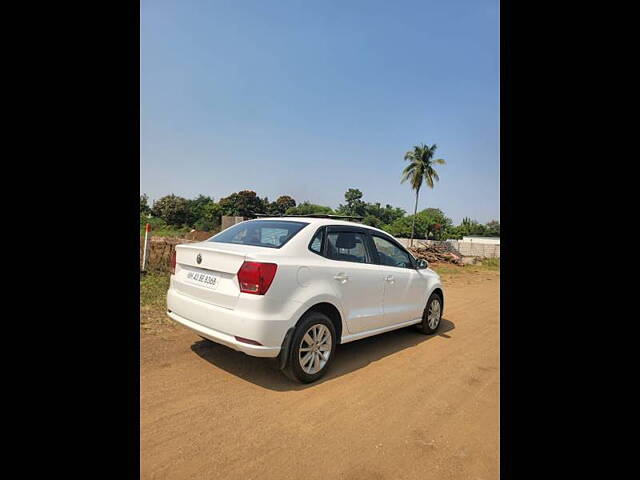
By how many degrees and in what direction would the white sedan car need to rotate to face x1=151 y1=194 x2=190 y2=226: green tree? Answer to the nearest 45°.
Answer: approximately 45° to its left

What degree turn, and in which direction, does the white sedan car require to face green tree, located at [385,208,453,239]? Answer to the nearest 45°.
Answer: approximately 45° to its left

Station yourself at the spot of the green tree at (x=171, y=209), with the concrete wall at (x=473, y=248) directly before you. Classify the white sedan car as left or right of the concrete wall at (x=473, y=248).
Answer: right

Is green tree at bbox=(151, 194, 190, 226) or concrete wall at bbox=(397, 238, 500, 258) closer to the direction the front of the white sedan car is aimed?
the concrete wall

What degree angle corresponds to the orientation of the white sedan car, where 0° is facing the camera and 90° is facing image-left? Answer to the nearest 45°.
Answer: approximately 225°

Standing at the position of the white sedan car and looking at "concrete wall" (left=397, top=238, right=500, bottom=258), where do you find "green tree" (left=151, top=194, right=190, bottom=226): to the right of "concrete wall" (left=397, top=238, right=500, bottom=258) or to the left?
left

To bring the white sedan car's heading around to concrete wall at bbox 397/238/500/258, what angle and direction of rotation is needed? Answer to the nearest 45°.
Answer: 0° — it already faces it
